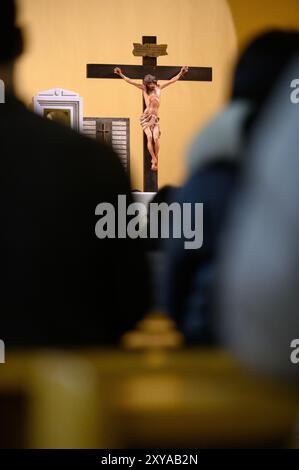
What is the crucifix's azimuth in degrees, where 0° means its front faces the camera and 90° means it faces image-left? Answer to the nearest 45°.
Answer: approximately 0°
